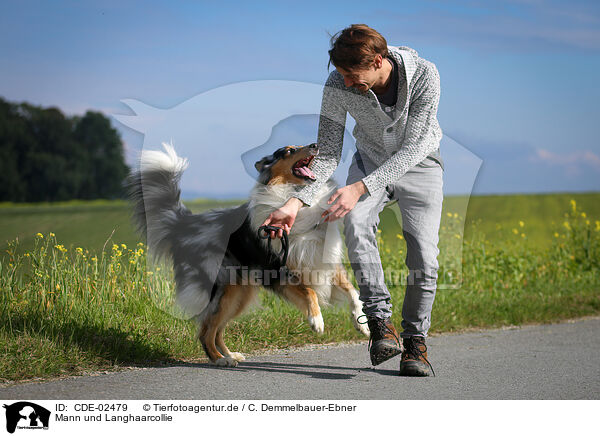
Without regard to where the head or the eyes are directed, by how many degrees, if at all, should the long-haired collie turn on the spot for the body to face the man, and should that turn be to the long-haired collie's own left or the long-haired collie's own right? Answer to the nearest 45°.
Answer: approximately 45° to the long-haired collie's own right

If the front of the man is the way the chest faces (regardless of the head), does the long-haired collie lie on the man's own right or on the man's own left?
on the man's own right

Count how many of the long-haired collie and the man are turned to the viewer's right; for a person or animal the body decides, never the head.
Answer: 1

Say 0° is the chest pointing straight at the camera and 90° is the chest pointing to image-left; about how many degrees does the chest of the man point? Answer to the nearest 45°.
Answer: approximately 45°

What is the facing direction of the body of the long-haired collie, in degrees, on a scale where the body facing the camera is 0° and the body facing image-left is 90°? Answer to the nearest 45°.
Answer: approximately 270°

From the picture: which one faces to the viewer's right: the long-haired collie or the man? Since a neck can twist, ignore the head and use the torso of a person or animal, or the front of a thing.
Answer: the long-haired collie
